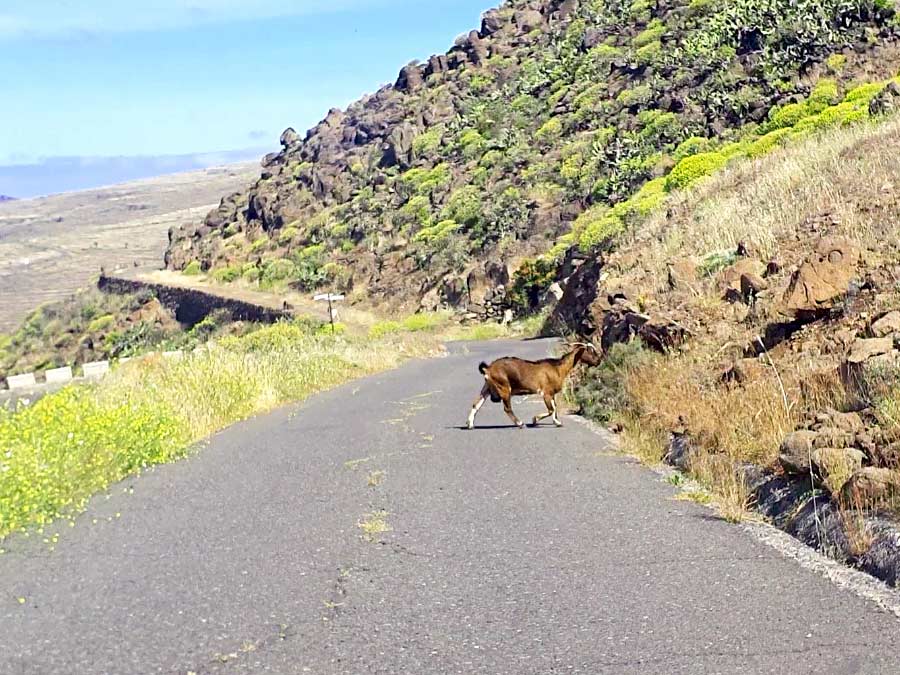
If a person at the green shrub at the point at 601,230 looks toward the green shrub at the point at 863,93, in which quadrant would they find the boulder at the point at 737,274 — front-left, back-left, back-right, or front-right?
front-right

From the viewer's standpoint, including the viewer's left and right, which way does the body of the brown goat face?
facing to the right of the viewer

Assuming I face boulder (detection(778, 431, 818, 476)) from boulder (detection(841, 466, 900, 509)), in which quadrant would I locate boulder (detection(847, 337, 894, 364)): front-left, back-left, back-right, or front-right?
front-right

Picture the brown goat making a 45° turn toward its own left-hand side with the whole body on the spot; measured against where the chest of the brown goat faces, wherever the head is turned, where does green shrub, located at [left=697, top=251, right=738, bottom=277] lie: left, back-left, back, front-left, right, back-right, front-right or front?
front

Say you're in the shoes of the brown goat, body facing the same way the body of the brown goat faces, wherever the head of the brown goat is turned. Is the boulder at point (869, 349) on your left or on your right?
on your right

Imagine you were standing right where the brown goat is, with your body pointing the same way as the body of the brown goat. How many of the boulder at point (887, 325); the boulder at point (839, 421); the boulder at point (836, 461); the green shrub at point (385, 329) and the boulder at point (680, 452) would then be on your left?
1

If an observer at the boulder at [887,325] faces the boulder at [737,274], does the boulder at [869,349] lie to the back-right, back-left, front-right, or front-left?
back-left

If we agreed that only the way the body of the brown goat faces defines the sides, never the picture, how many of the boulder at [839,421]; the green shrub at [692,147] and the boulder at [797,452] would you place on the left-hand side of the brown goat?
1

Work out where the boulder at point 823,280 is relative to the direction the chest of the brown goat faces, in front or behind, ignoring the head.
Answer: in front

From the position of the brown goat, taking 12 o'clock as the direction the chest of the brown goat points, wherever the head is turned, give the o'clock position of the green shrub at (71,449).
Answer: The green shrub is roughly at 5 o'clock from the brown goat.

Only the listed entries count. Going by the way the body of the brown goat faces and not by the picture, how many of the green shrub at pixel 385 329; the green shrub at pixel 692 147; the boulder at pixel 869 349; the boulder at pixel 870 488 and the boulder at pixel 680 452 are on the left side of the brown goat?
2

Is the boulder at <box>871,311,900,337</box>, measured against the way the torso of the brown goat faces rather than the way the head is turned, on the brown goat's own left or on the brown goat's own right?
on the brown goat's own right

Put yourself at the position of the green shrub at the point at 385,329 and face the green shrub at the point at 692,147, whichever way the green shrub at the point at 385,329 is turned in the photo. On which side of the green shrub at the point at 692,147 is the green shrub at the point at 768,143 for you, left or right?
right

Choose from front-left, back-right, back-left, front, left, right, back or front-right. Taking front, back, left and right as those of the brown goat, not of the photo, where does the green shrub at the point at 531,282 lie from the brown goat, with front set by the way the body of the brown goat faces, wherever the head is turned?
left

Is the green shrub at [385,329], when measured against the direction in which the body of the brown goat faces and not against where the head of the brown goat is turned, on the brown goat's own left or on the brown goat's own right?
on the brown goat's own left

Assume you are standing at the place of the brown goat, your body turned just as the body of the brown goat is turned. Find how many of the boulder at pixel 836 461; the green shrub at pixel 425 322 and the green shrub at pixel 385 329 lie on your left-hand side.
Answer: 2

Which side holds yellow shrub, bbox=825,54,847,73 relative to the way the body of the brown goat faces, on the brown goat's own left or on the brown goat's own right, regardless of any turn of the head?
on the brown goat's own left

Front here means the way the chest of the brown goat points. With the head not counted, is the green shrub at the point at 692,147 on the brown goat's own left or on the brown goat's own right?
on the brown goat's own left

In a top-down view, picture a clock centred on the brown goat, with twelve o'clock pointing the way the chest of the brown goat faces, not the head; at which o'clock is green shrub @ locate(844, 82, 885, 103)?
The green shrub is roughly at 10 o'clock from the brown goat.

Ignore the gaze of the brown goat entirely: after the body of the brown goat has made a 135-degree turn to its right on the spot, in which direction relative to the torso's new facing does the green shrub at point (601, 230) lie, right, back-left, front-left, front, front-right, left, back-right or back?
back-right
